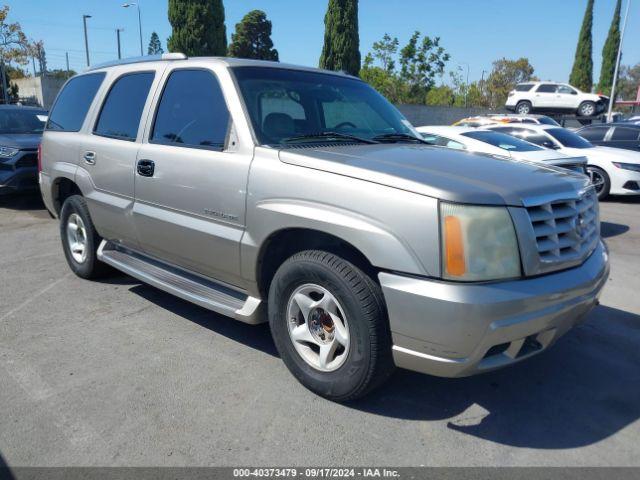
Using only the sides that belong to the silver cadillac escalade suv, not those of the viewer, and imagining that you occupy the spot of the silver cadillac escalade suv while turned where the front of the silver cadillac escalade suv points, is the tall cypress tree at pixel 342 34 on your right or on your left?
on your left

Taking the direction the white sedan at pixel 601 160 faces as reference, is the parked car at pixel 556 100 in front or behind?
behind

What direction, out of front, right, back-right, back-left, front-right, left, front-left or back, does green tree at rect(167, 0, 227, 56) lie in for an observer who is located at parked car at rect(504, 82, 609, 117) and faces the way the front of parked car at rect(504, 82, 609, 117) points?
back-right

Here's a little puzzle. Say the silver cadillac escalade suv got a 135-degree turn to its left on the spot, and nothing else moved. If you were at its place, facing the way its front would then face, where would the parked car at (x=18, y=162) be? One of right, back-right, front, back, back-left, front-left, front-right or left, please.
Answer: front-left

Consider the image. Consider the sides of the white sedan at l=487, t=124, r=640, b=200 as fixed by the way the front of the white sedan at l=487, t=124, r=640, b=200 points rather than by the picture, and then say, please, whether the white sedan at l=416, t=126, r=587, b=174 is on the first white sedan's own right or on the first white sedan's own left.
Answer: on the first white sedan's own right

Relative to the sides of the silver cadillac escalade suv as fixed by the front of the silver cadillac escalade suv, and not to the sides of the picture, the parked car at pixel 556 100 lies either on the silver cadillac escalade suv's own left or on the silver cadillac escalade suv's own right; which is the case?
on the silver cadillac escalade suv's own left

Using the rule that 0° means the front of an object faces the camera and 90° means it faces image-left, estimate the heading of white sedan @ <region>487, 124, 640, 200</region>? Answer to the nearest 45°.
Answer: approximately 315°

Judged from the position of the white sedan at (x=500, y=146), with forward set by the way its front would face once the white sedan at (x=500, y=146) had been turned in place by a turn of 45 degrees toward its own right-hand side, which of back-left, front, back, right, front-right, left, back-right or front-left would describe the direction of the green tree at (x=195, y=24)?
back-right

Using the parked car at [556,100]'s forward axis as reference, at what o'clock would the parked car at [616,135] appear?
the parked car at [616,135] is roughly at 3 o'clock from the parked car at [556,100].

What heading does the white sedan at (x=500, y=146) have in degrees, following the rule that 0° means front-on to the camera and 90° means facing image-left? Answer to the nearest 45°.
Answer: approximately 315°

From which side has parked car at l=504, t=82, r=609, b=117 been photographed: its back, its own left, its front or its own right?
right
